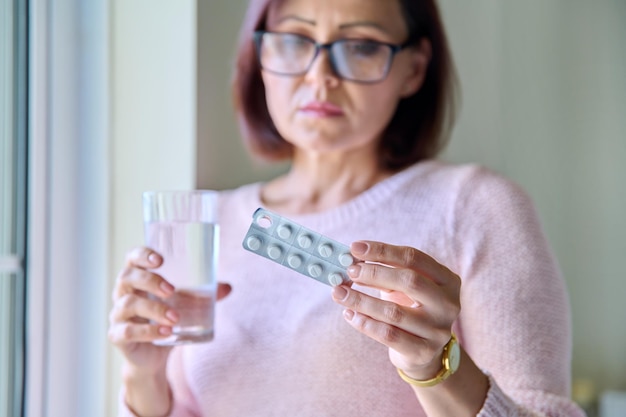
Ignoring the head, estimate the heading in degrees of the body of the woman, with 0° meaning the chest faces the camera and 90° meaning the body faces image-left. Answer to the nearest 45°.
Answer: approximately 45°
